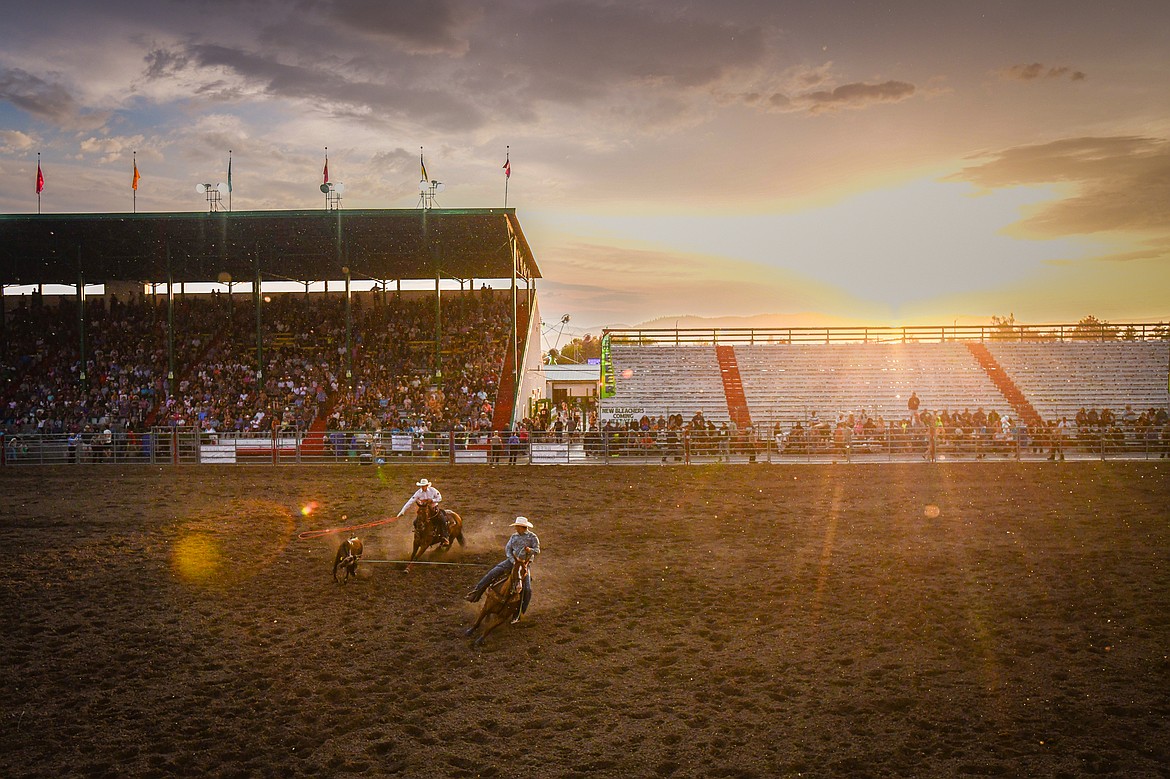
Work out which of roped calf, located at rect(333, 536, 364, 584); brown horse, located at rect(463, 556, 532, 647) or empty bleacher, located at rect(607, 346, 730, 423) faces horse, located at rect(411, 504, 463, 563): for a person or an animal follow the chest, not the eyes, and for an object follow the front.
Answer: the empty bleacher

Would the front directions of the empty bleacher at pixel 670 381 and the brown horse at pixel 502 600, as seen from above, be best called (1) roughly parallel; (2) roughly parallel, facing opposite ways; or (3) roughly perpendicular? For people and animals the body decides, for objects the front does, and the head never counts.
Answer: roughly parallel

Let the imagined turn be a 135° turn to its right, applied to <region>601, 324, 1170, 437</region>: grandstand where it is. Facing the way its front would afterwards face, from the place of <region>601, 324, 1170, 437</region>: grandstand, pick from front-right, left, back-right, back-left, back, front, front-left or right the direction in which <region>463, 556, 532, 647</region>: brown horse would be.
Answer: back-left

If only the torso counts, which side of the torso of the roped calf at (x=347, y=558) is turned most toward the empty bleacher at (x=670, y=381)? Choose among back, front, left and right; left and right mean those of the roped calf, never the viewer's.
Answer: back

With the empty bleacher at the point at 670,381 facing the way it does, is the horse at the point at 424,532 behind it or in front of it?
in front

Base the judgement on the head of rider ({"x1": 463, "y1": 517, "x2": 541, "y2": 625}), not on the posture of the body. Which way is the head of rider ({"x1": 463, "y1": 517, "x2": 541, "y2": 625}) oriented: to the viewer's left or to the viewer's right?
to the viewer's left

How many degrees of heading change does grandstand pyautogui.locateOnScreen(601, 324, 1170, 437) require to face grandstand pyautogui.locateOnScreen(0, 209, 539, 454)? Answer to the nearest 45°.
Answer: approximately 45° to its right

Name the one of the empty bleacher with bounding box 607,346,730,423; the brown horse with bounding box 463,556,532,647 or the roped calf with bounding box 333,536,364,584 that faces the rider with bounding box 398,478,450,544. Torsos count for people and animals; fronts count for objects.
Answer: the empty bleacher

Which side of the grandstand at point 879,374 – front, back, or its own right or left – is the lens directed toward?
front

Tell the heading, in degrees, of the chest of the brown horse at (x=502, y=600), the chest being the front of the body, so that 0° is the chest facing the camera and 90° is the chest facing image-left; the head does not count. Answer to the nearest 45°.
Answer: approximately 0°

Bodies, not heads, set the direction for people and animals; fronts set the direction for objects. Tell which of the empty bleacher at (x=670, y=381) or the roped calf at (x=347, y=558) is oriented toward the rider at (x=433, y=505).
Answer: the empty bleacher

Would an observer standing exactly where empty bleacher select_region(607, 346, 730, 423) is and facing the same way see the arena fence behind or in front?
in front

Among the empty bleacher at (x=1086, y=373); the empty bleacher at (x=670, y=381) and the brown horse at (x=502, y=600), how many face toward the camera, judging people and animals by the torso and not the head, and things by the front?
3
